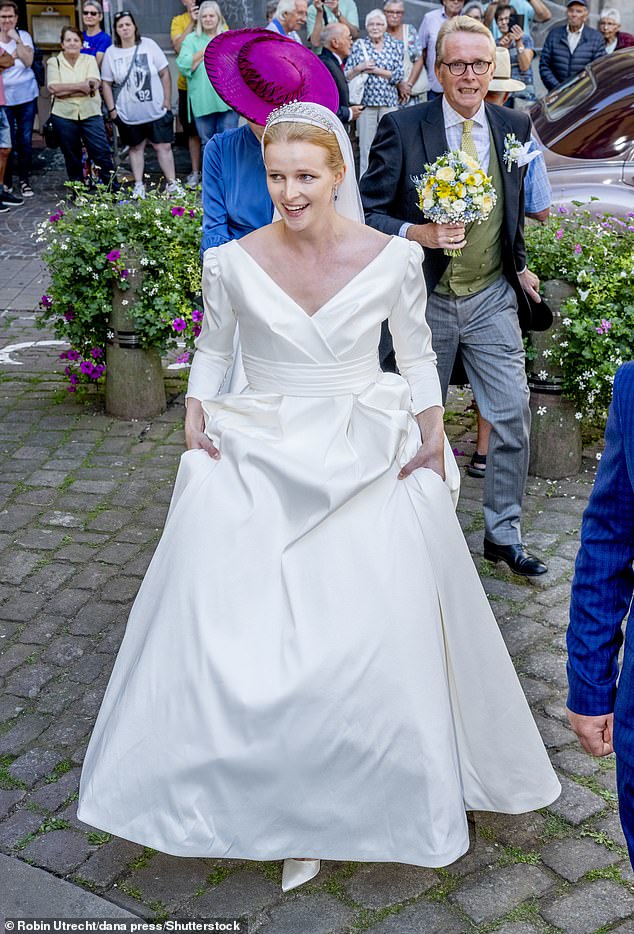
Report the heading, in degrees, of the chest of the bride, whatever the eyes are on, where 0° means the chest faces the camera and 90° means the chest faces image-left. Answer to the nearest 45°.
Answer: approximately 0°

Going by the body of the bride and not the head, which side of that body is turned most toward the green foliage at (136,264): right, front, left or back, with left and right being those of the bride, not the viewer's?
back

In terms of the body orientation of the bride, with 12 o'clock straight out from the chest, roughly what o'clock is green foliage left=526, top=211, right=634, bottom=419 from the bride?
The green foliage is roughly at 7 o'clock from the bride.

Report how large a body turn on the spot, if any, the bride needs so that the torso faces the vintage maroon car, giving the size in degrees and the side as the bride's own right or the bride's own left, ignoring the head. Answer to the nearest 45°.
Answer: approximately 180°

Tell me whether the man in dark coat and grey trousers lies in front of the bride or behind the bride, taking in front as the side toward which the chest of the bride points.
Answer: behind
